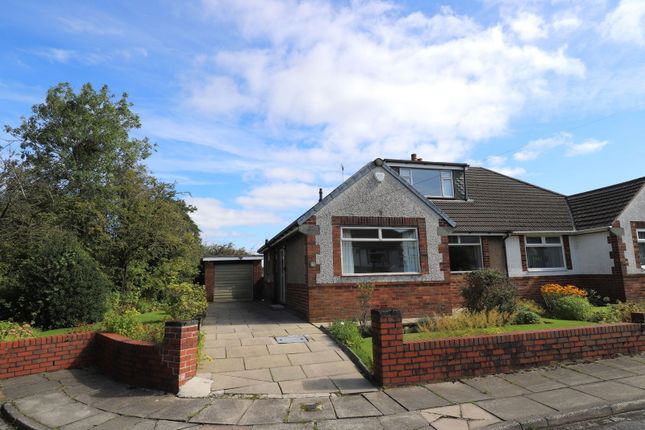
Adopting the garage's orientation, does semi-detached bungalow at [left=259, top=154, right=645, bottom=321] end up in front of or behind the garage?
in front

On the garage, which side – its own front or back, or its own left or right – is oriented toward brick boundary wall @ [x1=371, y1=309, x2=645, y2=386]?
front

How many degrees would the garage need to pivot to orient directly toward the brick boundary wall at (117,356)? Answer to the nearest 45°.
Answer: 0° — it already faces it

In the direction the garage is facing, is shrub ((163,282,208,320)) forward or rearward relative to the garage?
forward

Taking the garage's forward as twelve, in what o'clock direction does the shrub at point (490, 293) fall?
The shrub is roughly at 11 o'clock from the garage.

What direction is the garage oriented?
toward the camera

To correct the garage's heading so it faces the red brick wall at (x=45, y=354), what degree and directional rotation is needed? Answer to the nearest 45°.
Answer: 0° — it already faces it

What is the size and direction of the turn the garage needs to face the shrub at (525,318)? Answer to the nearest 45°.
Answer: approximately 45° to its left

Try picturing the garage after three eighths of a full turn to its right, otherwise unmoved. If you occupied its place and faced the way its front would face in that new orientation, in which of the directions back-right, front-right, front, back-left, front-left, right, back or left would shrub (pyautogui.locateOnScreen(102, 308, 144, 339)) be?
back-left

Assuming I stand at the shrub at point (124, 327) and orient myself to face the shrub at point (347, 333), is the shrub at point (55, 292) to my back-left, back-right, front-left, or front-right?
back-left
